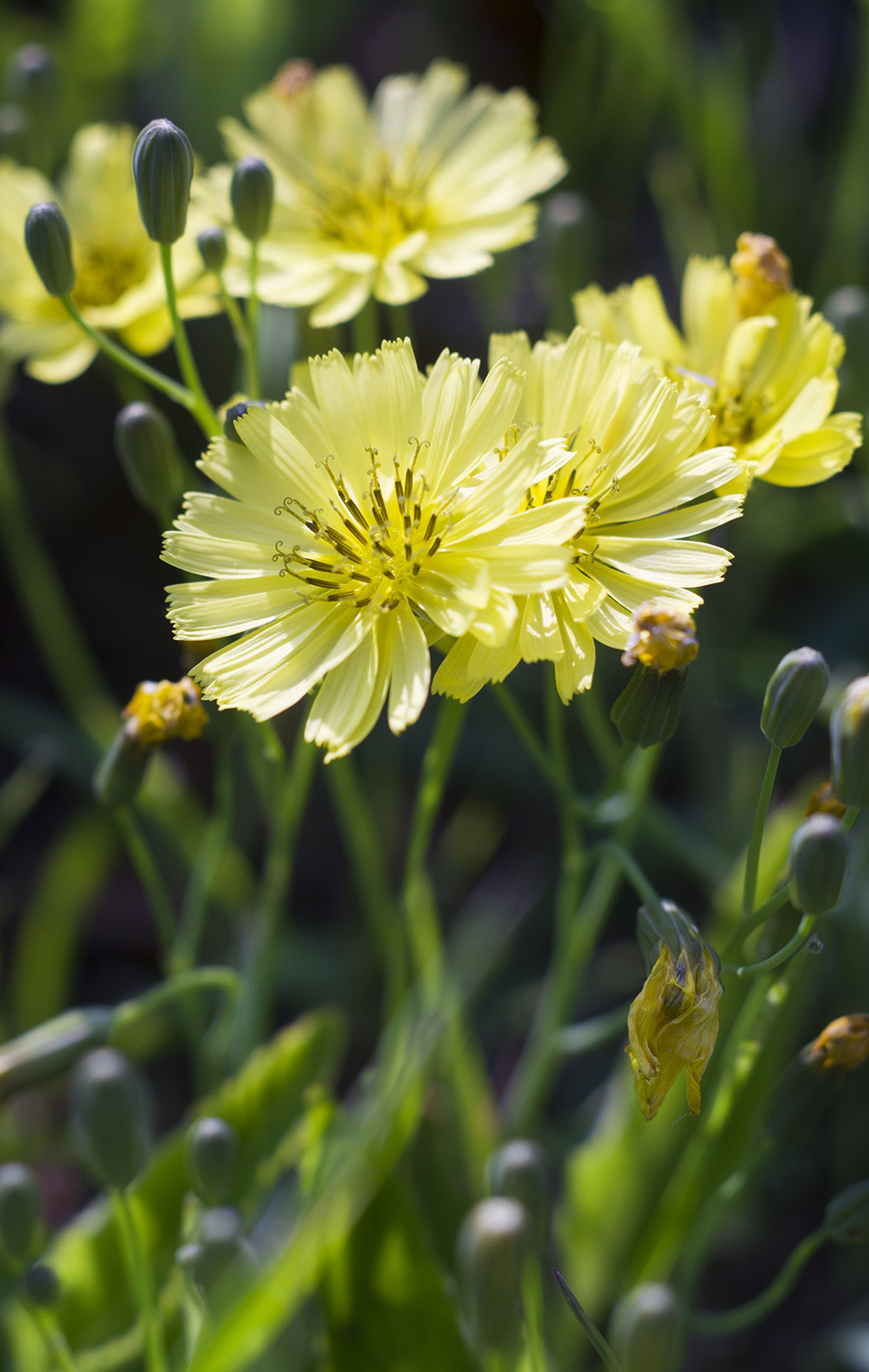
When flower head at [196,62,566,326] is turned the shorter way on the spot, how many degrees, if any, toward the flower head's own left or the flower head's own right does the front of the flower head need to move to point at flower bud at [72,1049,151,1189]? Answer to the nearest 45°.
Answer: approximately 45° to the flower head's own right

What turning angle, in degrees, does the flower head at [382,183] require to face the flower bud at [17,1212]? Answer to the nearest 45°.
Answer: approximately 45° to its right

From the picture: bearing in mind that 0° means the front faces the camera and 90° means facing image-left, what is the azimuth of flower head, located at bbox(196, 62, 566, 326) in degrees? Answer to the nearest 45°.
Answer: approximately 0°

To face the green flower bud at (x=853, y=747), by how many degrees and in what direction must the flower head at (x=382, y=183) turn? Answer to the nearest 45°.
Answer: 0° — it already faces it

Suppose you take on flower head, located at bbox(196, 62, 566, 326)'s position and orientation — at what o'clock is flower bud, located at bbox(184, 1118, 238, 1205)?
The flower bud is roughly at 1 o'clock from the flower head.
